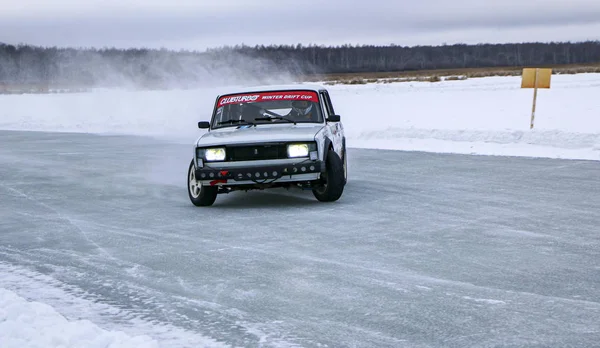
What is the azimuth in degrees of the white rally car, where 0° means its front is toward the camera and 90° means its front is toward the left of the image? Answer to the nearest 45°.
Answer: approximately 0°

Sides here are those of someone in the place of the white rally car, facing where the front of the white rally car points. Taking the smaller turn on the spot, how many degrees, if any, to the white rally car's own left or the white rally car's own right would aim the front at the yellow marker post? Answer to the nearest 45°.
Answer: approximately 135° to the white rally car's own left
